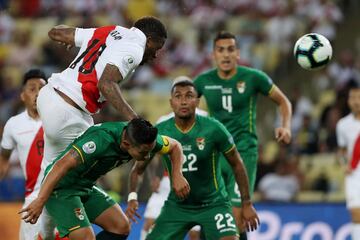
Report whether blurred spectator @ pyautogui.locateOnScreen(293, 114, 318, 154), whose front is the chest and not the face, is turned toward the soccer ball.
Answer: yes

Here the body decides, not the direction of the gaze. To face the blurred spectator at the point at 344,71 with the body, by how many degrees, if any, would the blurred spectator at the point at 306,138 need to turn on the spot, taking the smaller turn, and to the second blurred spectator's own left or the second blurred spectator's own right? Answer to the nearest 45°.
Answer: approximately 135° to the second blurred spectator's own left

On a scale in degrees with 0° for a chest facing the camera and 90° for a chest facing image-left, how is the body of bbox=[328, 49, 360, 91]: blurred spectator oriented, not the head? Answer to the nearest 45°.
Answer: approximately 0°

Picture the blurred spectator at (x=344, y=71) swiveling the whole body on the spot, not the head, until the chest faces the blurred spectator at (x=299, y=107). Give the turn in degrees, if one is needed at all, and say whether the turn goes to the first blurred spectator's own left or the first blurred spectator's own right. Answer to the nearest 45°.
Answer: approximately 45° to the first blurred spectator's own right

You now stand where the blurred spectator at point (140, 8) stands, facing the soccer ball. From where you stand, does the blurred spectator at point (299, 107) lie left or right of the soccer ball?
left

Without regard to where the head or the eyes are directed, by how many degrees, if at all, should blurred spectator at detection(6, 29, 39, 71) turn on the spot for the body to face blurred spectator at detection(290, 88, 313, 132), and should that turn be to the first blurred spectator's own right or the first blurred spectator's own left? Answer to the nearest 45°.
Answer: approximately 45° to the first blurred spectator's own left
